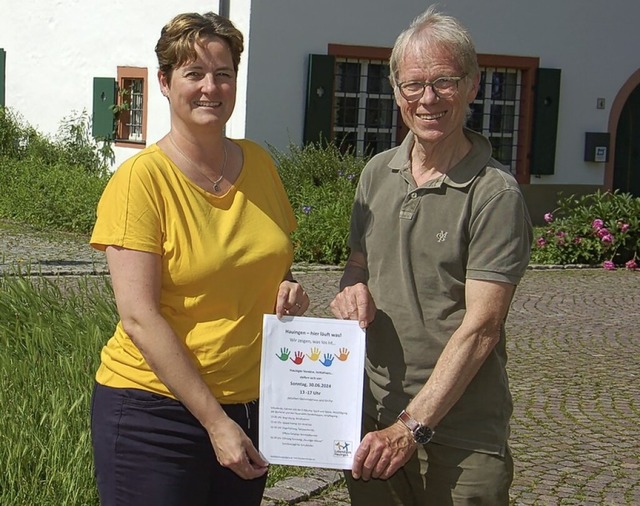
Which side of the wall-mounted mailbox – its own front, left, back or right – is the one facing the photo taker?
front

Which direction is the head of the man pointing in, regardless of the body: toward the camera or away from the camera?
toward the camera

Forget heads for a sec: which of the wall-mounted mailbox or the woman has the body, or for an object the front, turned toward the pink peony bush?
the wall-mounted mailbox

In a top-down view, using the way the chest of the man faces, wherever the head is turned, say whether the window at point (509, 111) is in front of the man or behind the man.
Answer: behind

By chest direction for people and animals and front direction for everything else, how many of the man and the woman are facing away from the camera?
0

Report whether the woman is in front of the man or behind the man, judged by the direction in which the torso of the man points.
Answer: in front

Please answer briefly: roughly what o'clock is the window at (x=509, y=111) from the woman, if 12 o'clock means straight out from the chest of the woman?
The window is roughly at 8 o'clock from the woman.

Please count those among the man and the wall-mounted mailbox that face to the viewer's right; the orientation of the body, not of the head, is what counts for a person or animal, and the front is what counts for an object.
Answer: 0

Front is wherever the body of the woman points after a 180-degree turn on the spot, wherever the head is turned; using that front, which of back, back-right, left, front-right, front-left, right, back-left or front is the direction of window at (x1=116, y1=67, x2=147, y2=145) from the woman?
front-right

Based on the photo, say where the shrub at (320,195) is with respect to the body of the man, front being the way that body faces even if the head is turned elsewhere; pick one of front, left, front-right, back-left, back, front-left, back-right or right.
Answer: back-right

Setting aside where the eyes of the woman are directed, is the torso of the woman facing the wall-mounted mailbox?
no

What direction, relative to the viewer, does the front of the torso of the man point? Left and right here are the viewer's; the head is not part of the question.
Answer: facing the viewer and to the left of the viewer

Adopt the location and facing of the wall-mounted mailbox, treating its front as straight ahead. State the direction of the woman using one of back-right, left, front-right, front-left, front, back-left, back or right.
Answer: front

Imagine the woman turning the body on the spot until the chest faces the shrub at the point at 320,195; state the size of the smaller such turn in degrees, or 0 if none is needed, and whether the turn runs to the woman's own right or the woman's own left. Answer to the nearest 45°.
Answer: approximately 135° to the woman's own left

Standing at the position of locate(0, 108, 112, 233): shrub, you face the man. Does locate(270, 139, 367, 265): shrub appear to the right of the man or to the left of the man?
left

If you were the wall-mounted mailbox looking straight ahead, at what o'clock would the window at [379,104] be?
The window is roughly at 2 o'clock from the wall-mounted mailbox.

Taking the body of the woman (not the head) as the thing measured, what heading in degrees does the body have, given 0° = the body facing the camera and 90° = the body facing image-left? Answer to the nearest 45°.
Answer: approximately 315°

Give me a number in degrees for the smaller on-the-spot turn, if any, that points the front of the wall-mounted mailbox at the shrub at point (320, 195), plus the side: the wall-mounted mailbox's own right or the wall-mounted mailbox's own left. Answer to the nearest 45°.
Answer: approximately 45° to the wall-mounted mailbox's own right
